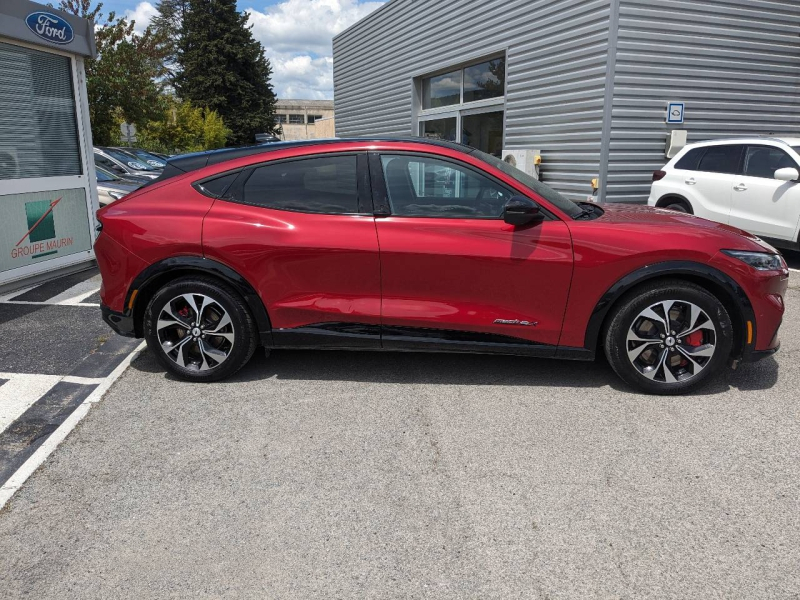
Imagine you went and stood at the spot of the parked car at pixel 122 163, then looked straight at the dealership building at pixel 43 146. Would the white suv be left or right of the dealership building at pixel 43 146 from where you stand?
left

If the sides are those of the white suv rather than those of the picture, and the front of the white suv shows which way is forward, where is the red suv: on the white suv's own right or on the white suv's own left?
on the white suv's own right

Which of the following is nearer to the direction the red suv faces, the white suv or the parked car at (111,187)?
the white suv

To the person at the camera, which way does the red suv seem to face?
facing to the right of the viewer
